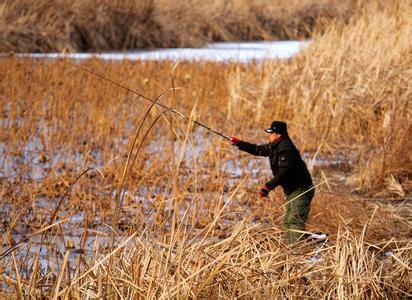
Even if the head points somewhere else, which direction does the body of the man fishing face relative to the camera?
to the viewer's left

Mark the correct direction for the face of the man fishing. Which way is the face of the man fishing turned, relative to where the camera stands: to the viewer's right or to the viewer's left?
to the viewer's left
